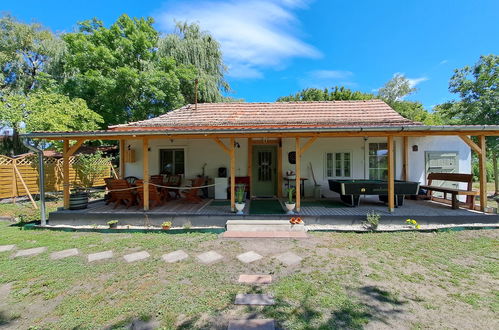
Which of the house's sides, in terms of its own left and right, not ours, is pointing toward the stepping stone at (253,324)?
front

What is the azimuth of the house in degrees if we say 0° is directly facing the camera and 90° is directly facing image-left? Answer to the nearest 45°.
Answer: approximately 0°

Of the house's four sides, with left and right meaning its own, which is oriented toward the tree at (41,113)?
right

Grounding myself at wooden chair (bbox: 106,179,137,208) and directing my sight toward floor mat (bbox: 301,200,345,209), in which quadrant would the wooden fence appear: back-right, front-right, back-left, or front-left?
back-left

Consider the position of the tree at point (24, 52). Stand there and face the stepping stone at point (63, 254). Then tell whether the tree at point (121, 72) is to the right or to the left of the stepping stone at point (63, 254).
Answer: left

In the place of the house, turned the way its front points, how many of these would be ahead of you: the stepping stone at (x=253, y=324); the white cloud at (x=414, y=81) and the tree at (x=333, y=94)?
1

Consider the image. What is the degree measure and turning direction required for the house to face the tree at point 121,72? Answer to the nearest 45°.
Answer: approximately 135° to its right

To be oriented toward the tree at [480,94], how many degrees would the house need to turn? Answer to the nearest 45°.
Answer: approximately 90° to its left

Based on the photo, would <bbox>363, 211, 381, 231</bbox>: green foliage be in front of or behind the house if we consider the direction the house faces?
in front

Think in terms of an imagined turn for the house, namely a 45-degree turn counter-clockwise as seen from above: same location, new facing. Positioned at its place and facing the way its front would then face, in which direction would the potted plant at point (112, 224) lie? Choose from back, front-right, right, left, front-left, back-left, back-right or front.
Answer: right

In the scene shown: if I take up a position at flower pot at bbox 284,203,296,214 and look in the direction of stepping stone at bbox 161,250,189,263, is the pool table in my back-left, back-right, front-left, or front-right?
back-left

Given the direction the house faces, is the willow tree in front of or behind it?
behind

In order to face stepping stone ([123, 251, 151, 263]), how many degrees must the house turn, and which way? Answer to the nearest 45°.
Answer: approximately 45° to its right
